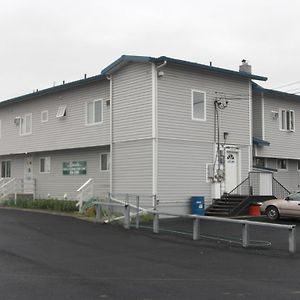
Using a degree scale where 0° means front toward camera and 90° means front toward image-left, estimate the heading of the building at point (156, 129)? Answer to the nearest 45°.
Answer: approximately 45°
